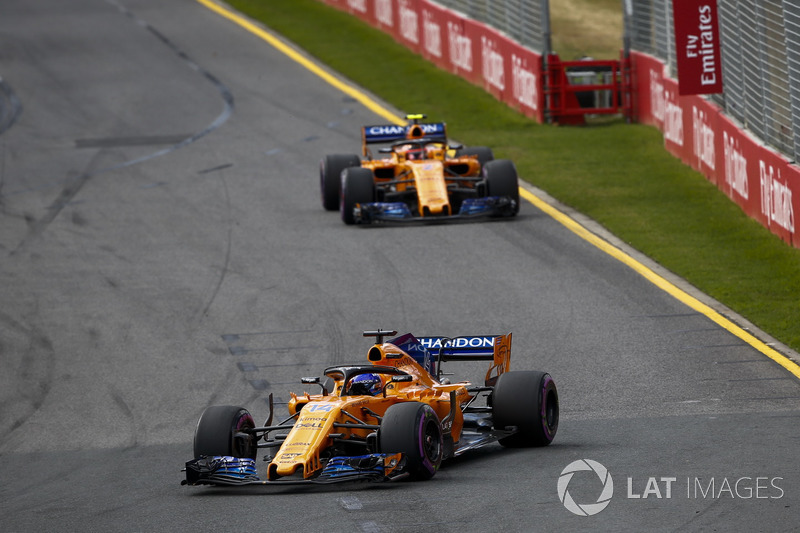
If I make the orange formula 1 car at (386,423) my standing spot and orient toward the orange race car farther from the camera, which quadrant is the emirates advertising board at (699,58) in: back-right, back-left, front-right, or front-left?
front-right

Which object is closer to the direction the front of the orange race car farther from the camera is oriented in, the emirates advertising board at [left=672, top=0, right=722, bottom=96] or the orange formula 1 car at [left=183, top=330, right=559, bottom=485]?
the orange formula 1 car

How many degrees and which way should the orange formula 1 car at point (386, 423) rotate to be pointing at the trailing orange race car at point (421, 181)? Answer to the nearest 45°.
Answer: approximately 135° to its right

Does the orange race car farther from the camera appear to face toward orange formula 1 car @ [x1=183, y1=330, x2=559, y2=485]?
yes

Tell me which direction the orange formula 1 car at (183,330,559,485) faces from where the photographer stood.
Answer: facing the viewer and to the left of the viewer

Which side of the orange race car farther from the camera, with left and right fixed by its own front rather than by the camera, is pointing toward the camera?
front

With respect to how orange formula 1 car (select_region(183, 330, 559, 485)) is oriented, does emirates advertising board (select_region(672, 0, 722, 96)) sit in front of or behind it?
behind

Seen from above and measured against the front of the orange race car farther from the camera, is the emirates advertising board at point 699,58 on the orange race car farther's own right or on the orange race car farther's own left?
on the orange race car farther's own left

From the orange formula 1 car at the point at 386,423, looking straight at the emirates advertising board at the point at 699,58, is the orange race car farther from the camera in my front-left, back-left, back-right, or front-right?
front-left

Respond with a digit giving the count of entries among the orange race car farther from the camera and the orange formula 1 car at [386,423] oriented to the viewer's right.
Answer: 0
